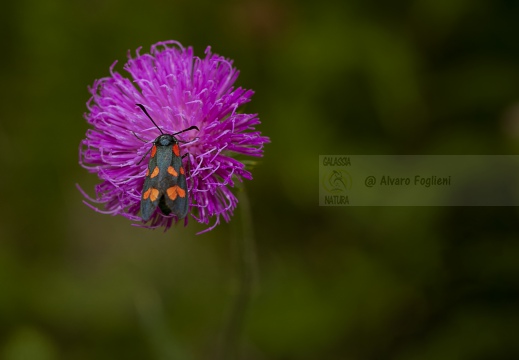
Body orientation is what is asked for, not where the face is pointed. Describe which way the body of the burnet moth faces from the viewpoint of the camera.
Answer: away from the camera
